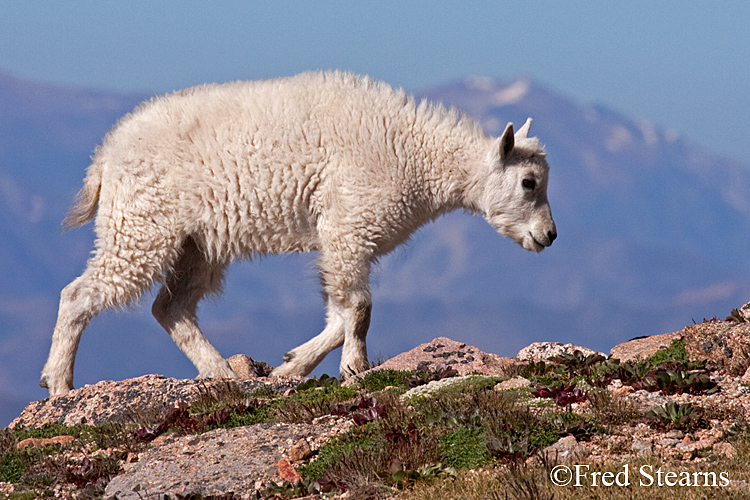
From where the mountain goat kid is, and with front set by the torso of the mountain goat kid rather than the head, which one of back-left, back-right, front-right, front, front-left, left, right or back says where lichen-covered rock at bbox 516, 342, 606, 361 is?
front-left

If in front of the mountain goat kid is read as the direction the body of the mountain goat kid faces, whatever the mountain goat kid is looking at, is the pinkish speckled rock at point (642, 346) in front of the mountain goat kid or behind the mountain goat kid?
in front

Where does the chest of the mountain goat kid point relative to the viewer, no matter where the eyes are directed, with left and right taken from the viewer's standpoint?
facing to the right of the viewer

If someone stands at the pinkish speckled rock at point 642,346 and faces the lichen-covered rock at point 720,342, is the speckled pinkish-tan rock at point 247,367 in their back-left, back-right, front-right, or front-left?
back-right

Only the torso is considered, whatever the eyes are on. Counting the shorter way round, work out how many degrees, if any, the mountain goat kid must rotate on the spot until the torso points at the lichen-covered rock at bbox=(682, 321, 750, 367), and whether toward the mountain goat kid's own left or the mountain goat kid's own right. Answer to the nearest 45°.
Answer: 0° — it already faces it

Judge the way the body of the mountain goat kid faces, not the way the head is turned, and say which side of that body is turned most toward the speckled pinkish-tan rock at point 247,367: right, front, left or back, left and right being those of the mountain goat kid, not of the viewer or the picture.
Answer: left
